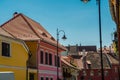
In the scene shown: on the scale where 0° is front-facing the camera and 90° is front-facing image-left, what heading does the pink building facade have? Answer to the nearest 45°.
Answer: approximately 315°

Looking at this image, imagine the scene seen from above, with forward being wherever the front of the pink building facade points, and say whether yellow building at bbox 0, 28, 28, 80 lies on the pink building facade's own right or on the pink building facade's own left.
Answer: on the pink building facade's own right

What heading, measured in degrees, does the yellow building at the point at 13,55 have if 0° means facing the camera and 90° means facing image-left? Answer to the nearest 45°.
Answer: approximately 315°

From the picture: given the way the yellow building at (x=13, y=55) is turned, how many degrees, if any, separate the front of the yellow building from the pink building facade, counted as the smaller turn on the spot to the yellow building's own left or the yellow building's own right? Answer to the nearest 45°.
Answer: approximately 90° to the yellow building's own left
